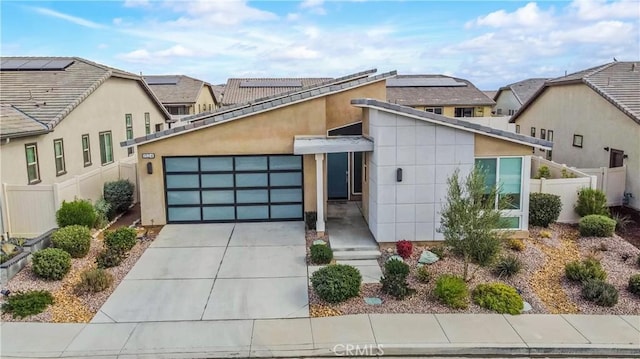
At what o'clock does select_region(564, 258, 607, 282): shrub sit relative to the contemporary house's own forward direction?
The shrub is roughly at 10 o'clock from the contemporary house.

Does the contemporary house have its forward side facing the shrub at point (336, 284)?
yes

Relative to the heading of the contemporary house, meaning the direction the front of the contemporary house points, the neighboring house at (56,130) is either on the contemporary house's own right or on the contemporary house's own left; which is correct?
on the contemporary house's own right

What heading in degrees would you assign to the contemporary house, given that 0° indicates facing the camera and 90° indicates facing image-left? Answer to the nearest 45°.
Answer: approximately 0°

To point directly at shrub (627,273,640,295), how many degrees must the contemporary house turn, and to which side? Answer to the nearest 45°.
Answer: approximately 45° to its left

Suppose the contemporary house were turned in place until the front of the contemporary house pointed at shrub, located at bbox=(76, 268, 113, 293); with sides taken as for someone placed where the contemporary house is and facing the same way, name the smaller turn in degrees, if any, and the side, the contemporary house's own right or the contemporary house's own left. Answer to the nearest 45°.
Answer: approximately 45° to the contemporary house's own right

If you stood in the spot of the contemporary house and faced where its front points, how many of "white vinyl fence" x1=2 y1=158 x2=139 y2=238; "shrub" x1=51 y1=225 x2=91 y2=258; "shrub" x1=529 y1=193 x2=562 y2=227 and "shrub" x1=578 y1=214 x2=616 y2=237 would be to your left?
2

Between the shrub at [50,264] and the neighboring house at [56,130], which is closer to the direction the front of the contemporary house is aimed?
the shrub

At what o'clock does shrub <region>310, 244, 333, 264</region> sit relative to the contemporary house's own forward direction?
The shrub is roughly at 12 o'clock from the contemporary house.

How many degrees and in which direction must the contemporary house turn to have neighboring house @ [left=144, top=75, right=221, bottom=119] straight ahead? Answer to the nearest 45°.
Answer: approximately 135° to its right

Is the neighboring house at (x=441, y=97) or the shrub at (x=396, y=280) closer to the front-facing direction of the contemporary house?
the shrub

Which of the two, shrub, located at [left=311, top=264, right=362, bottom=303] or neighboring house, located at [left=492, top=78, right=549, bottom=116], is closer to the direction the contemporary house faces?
the shrub

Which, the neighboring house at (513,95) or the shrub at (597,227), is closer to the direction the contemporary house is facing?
the shrub

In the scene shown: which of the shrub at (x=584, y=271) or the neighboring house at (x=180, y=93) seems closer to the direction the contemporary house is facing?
the shrub

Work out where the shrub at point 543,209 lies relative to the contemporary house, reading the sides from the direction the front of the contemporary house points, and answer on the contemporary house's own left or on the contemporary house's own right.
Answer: on the contemporary house's own left
